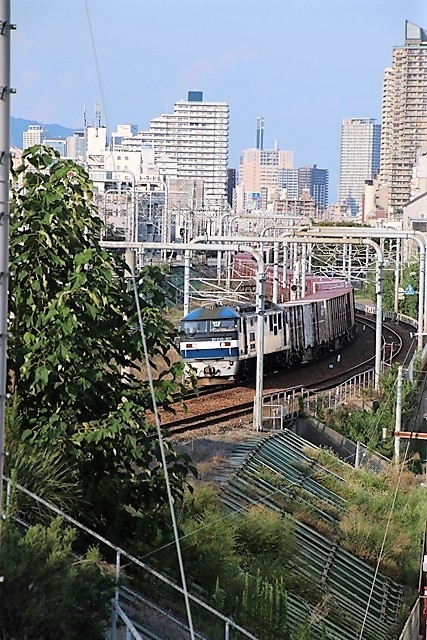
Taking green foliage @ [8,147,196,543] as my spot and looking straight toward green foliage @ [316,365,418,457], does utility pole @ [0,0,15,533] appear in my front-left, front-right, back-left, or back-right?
back-right

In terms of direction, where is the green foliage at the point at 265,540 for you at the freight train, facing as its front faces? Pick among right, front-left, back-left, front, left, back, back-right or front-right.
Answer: front-left

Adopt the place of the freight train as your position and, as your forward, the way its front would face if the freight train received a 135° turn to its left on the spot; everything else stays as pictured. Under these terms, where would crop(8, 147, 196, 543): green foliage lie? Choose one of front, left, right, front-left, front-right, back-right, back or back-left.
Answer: right

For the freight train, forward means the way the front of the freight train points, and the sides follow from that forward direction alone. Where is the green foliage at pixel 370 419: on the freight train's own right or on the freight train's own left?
on the freight train's own left

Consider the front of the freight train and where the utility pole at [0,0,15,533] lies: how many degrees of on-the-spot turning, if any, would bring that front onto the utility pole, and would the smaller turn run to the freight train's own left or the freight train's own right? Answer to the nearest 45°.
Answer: approximately 45° to the freight train's own left

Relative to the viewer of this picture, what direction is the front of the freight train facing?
facing the viewer and to the left of the viewer

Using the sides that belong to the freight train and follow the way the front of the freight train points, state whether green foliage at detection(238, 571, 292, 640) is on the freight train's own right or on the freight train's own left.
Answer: on the freight train's own left
